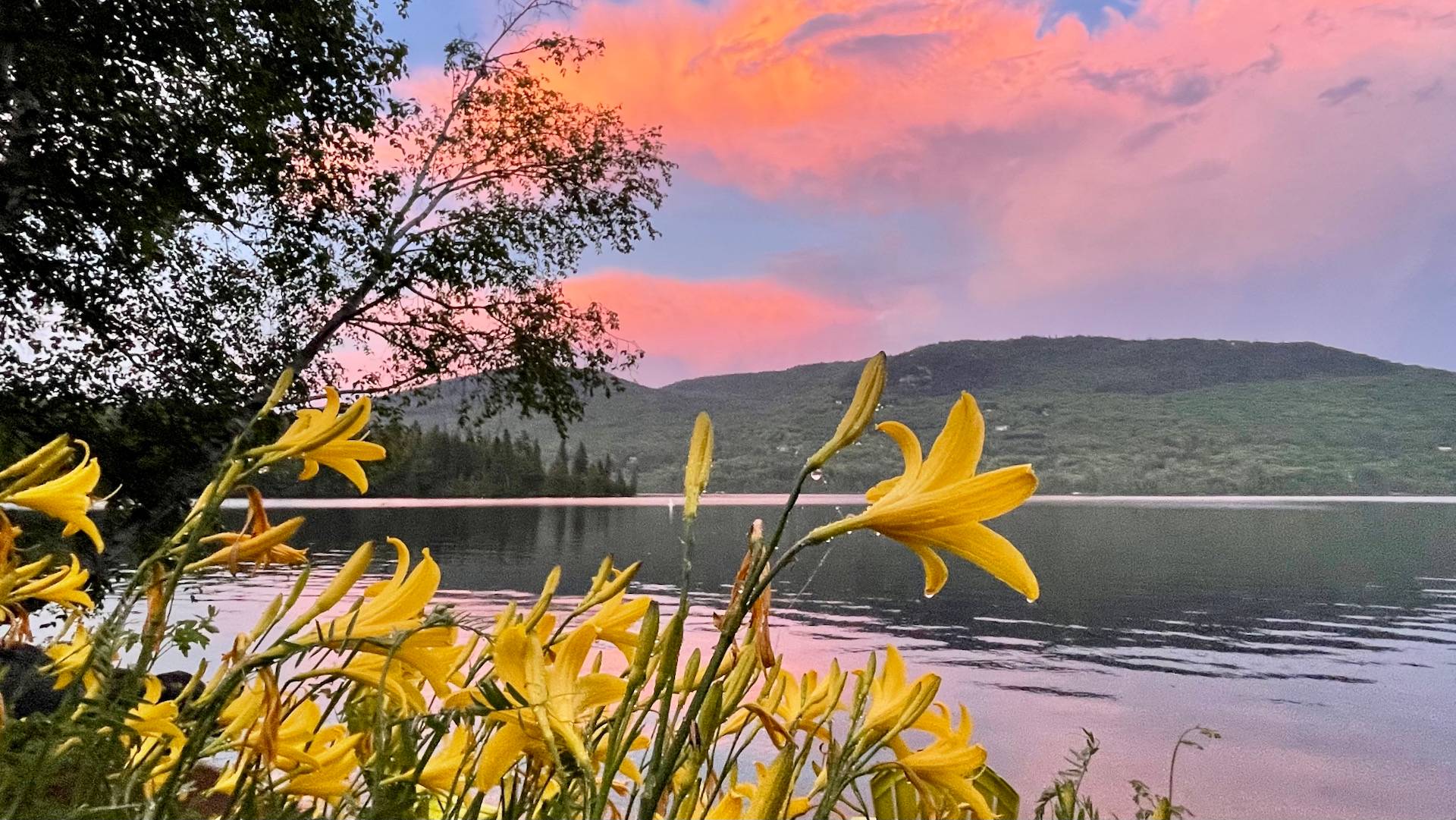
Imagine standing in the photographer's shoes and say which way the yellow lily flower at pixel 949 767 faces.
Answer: facing to the right of the viewer

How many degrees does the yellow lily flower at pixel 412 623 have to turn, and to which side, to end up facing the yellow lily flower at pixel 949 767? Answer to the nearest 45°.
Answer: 0° — it already faces it
